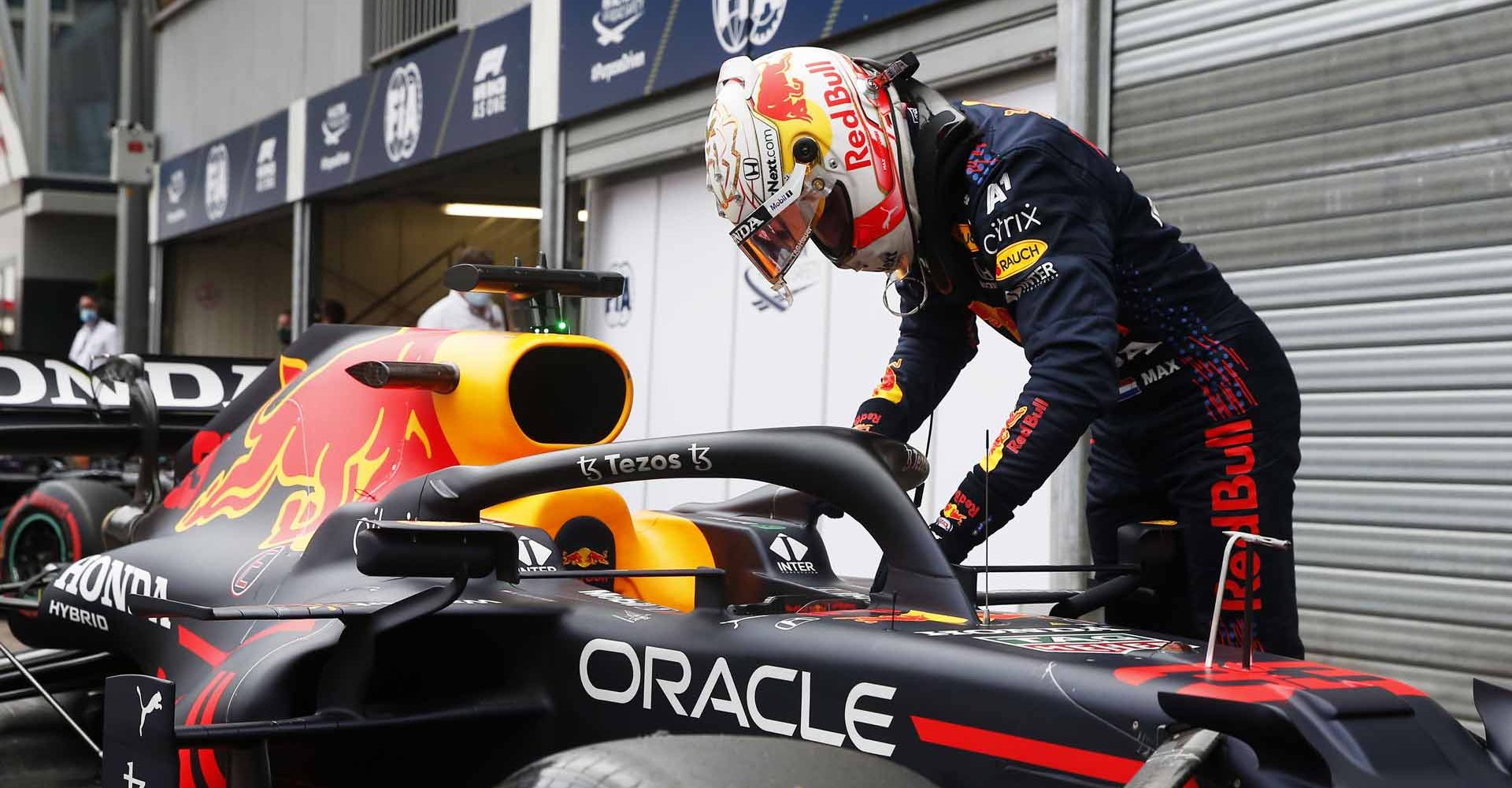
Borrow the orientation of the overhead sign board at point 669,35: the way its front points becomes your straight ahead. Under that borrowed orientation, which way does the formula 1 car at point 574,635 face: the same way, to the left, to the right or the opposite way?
to the left

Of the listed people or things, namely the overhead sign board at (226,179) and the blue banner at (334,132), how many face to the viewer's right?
0

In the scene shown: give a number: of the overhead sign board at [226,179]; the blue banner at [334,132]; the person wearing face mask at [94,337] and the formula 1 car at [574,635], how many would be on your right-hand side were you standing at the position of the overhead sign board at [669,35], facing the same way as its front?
3

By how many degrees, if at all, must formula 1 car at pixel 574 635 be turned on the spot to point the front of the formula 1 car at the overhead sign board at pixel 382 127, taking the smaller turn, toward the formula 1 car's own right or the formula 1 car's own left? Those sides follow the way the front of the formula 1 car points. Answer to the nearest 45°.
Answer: approximately 135° to the formula 1 car's own left

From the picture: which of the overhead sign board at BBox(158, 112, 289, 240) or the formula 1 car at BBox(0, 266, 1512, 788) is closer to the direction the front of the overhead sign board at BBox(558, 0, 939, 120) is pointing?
the formula 1 car

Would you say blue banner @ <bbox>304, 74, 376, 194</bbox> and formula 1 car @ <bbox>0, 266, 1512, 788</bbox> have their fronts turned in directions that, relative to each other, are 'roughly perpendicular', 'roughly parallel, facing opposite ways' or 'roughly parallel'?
roughly perpendicular

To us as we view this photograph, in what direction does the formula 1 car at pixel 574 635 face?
facing the viewer and to the right of the viewer

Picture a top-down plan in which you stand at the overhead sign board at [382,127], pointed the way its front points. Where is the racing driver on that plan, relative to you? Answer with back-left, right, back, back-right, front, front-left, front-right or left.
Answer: front-left

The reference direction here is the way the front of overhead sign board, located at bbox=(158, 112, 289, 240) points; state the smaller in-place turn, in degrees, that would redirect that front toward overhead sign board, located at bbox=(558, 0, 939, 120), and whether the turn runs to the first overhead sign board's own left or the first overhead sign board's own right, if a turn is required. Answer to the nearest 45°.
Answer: approximately 45° to the first overhead sign board's own left

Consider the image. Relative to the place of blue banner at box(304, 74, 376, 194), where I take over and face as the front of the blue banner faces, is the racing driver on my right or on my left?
on my left
